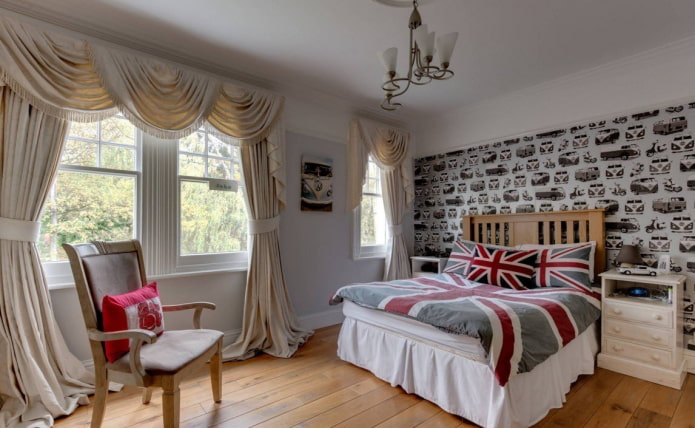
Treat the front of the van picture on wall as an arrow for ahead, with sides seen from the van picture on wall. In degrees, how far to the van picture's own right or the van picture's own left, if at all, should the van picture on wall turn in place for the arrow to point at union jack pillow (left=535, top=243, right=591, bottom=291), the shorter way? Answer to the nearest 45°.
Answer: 0° — it already faces it

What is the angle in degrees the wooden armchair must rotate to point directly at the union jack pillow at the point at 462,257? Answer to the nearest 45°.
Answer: approximately 45° to its left

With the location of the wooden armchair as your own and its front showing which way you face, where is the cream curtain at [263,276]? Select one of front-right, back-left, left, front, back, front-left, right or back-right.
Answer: left

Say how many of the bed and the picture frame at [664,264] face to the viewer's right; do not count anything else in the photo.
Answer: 0

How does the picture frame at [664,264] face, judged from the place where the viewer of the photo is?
facing the viewer and to the left of the viewer

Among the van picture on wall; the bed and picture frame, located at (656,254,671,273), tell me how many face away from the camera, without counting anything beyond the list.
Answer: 0

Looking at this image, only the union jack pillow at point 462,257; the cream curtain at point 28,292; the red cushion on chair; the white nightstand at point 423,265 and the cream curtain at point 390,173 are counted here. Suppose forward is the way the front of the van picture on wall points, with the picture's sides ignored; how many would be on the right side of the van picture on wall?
2

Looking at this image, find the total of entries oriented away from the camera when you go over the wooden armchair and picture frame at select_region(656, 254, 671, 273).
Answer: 0

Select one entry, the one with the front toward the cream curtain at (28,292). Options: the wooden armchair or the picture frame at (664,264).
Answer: the picture frame

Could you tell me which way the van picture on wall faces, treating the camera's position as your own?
facing the viewer and to the right of the viewer

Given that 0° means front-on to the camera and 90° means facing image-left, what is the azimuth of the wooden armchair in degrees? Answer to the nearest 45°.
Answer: approximately 315°

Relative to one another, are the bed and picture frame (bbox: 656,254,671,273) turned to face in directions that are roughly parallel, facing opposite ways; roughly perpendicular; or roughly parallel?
roughly parallel

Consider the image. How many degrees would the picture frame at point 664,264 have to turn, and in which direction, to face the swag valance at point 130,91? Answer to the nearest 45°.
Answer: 0° — it already faces it

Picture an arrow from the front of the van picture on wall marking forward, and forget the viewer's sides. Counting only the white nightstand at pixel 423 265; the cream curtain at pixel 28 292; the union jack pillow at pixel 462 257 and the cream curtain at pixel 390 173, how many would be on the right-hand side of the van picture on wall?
1

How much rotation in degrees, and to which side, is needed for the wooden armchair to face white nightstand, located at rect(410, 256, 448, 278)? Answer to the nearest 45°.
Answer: approximately 45° to its left

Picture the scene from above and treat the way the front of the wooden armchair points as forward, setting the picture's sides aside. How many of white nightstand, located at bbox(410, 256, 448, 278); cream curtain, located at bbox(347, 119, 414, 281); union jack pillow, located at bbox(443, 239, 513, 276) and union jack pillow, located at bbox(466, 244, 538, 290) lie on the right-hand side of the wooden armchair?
0

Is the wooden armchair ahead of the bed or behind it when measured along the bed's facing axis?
ahead

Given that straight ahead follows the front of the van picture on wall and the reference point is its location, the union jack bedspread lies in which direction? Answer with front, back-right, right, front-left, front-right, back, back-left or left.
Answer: front

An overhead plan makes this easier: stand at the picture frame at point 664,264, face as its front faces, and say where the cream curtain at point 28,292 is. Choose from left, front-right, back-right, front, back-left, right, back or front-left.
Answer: front
